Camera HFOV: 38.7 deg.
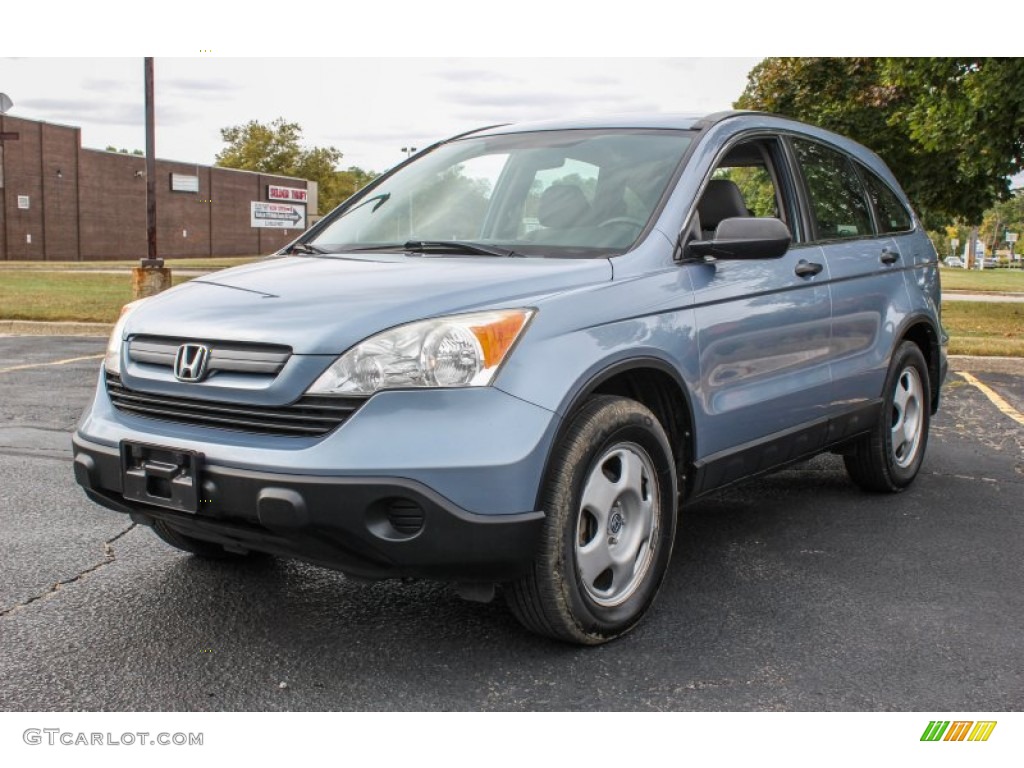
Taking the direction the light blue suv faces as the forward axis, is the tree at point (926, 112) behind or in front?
behind

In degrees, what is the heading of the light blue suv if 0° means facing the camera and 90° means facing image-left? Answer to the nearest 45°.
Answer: approximately 45°

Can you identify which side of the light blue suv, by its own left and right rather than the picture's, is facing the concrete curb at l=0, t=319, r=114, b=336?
right

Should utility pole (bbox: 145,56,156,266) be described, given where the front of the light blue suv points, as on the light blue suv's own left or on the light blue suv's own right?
on the light blue suv's own right
